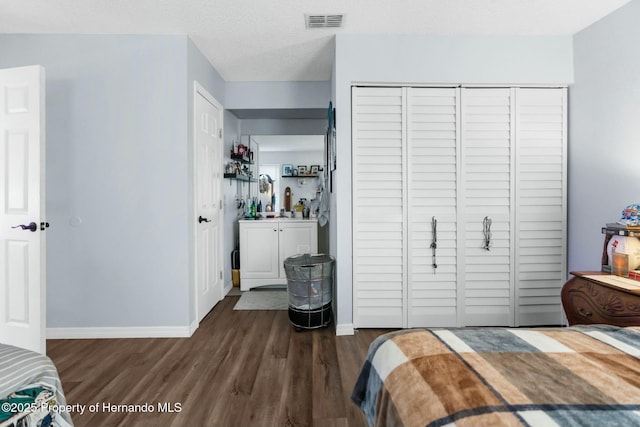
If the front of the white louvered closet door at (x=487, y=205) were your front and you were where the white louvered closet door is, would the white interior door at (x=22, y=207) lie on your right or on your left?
on your right

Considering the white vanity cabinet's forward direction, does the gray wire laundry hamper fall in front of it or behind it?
in front

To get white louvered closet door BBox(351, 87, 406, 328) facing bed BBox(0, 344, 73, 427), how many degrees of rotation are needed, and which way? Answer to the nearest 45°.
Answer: approximately 45° to its right

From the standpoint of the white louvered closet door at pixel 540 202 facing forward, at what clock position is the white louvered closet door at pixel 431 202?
the white louvered closet door at pixel 431 202 is roughly at 2 o'clock from the white louvered closet door at pixel 540 202.

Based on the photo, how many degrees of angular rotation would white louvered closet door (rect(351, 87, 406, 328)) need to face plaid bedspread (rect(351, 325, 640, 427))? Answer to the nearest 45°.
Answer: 0° — it already faces it

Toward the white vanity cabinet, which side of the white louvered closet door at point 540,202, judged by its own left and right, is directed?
right

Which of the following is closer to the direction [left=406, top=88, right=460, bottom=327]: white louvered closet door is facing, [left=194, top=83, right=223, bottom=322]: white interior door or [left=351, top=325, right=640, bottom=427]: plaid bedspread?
the plaid bedspread

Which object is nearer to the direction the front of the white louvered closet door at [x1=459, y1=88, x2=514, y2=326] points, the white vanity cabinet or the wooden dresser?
the wooden dresser

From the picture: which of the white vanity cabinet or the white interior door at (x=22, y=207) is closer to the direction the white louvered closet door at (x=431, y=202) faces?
the white interior door

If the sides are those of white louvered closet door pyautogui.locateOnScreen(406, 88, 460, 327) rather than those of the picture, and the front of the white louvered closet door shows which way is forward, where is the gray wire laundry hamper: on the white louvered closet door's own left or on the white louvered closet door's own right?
on the white louvered closet door's own right
